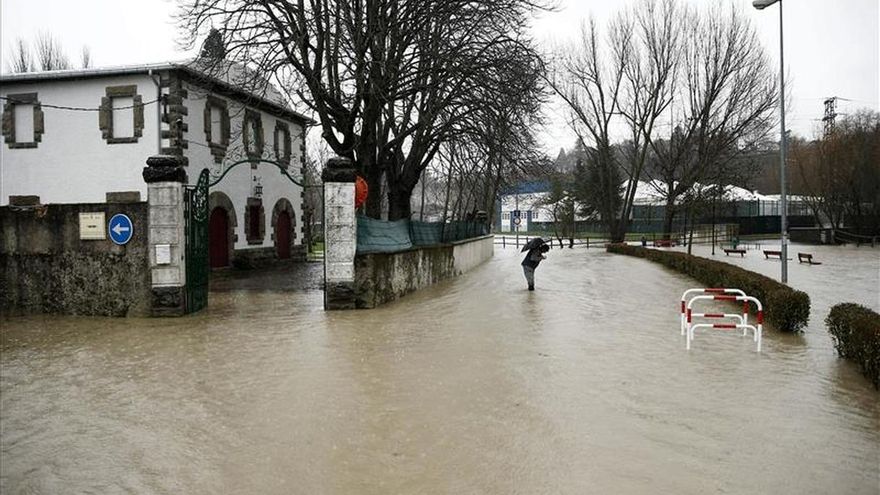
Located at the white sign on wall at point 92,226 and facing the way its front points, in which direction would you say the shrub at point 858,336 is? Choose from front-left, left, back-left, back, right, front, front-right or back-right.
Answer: front-left

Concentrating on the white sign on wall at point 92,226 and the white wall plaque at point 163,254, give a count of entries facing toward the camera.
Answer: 2

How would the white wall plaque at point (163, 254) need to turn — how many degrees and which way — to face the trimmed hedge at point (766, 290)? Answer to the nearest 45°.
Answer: approximately 90° to its left

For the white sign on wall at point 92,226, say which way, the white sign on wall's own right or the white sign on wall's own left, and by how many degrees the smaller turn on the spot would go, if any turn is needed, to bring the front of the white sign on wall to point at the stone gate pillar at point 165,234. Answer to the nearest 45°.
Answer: approximately 45° to the white sign on wall's own left

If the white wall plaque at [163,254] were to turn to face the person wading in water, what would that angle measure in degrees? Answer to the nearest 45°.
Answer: approximately 90° to its left

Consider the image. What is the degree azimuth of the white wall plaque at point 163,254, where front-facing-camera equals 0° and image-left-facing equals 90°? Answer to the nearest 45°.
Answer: approximately 0°

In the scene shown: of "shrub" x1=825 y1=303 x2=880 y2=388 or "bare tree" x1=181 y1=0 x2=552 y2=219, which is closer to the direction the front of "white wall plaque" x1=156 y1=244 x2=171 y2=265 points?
the shrub

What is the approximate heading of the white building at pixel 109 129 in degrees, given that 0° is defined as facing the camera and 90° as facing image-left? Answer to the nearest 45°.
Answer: approximately 315°

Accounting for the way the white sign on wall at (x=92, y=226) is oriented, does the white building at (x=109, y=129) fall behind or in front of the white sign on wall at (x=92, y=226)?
behind
